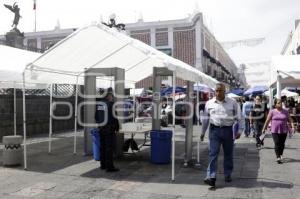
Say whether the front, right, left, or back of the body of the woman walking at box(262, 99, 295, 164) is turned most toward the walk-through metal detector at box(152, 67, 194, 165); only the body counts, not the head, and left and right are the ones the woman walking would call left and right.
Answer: right

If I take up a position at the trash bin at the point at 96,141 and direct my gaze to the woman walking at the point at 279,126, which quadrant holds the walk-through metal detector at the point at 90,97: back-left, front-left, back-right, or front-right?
back-left

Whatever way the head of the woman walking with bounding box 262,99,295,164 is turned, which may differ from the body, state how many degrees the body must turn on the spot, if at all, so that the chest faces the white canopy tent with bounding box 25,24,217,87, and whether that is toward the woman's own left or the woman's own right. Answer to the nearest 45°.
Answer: approximately 90° to the woman's own right

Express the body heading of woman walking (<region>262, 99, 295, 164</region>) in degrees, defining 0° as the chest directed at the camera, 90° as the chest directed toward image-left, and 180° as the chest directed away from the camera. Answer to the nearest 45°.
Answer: approximately 0°

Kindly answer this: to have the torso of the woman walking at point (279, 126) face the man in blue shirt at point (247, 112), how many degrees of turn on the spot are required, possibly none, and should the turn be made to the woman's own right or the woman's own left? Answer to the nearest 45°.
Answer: approximately 180°
